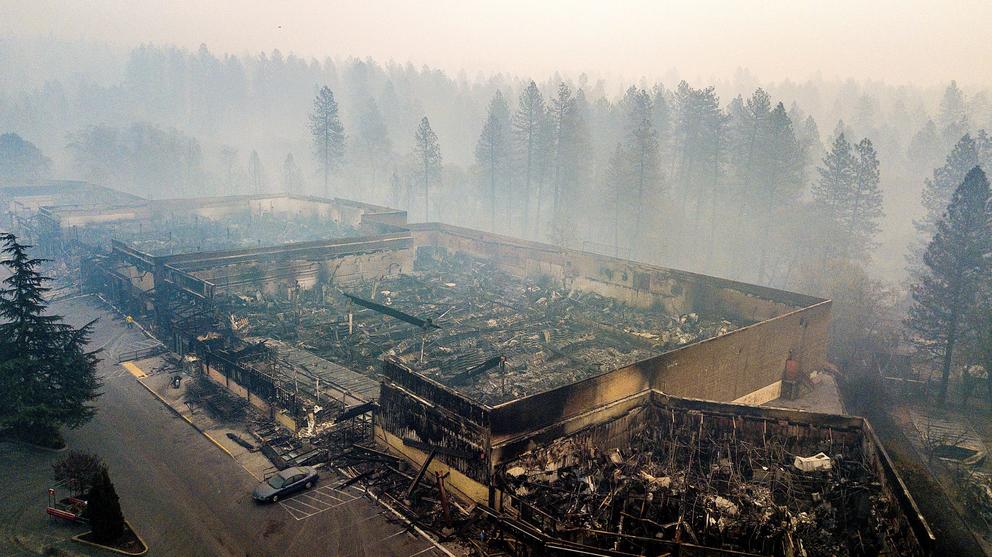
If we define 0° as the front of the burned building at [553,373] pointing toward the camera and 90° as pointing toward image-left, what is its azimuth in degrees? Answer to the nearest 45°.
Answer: approximately 45°

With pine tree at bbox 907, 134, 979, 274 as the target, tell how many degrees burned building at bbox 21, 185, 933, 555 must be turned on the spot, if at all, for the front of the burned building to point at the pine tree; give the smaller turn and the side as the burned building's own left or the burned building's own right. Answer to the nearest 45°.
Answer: approximately 180°

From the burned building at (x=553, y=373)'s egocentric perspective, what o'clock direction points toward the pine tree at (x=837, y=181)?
The pine tree is roughly at 6 o'clock from the burned building.

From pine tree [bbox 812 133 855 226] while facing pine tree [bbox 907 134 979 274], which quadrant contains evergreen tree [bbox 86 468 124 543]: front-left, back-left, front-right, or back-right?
back-right

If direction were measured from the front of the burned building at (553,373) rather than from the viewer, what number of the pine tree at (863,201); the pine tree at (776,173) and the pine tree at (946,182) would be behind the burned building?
3

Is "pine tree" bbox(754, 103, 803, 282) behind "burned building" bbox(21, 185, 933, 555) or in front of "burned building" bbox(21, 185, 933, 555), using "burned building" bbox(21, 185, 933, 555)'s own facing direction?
behind
